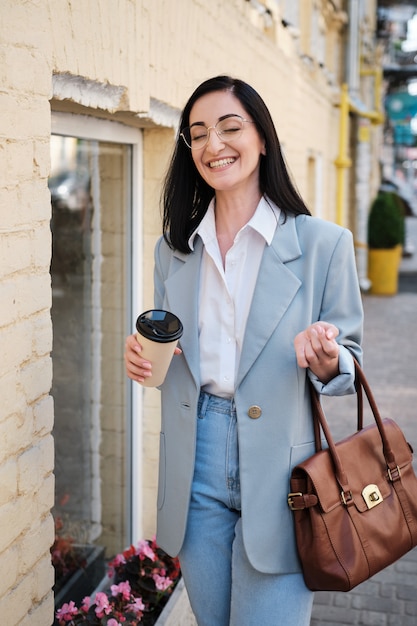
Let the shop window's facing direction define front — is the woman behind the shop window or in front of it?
in front

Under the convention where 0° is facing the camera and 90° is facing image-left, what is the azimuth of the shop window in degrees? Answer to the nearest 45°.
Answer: approximately 315°

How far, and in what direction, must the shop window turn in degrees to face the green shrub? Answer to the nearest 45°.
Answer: approximately 90° to its left

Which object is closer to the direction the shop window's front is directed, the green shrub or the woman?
the woman
